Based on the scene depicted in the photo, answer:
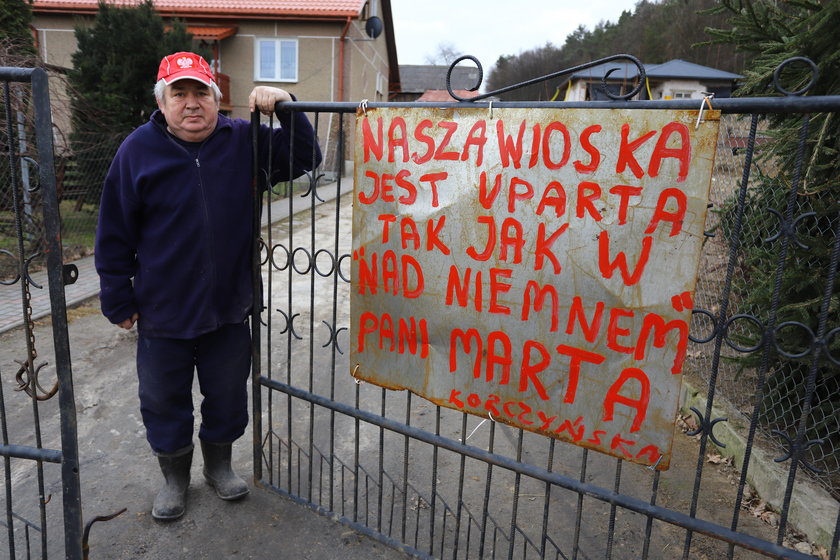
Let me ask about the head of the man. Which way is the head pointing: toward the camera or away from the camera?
toward the camera

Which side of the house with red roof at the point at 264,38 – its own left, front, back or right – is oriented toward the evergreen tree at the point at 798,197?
front

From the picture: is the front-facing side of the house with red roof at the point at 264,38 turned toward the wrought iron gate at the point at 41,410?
yes

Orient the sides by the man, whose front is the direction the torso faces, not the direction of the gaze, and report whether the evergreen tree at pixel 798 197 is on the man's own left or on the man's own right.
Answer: on the man's own left

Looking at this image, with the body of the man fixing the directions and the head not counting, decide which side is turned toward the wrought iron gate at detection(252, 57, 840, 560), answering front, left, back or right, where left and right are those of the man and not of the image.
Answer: left

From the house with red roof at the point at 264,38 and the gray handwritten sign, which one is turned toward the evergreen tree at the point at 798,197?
the house with red roof

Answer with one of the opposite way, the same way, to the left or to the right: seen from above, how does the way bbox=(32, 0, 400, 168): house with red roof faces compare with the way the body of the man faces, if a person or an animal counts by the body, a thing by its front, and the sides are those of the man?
the same way

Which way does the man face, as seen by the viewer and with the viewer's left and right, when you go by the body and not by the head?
facing the viewer

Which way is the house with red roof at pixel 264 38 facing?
toward the camera

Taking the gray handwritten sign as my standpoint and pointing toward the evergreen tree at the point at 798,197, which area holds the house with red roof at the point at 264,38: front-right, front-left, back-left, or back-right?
front-left

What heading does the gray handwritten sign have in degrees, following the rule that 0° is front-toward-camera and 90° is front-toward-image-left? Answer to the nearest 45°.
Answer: approximately 45°

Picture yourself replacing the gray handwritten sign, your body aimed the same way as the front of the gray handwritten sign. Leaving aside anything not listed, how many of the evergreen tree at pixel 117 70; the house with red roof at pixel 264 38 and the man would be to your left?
0

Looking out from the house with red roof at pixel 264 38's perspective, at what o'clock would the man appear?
The man is roughly at 12 o'clock from the house with red roof.

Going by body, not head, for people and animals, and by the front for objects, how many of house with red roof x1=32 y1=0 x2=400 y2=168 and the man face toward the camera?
2

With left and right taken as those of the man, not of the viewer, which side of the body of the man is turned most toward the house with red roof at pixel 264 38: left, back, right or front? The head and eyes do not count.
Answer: back
